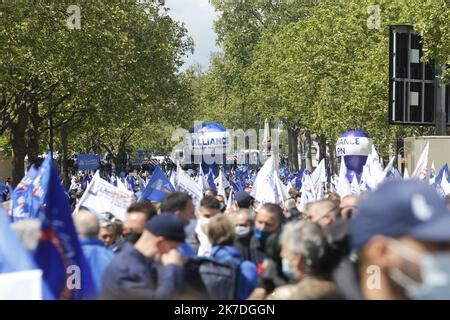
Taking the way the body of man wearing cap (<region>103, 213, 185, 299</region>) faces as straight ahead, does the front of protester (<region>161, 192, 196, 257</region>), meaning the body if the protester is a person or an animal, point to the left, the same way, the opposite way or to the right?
the same way

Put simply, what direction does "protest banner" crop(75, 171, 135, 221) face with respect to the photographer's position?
facing the viewer

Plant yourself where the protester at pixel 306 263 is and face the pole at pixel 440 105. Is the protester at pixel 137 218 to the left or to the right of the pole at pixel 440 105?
left

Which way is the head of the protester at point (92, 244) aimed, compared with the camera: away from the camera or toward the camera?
away from the camera

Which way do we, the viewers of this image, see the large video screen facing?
facing away from the viewer

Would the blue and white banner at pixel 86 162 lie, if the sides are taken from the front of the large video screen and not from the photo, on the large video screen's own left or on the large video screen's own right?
on the large video screen's own left

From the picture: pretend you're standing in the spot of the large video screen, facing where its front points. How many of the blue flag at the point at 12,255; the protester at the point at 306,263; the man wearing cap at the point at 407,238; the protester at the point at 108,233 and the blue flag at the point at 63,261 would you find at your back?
5

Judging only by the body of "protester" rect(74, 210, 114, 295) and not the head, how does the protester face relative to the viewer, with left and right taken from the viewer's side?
facing away from the viewer
